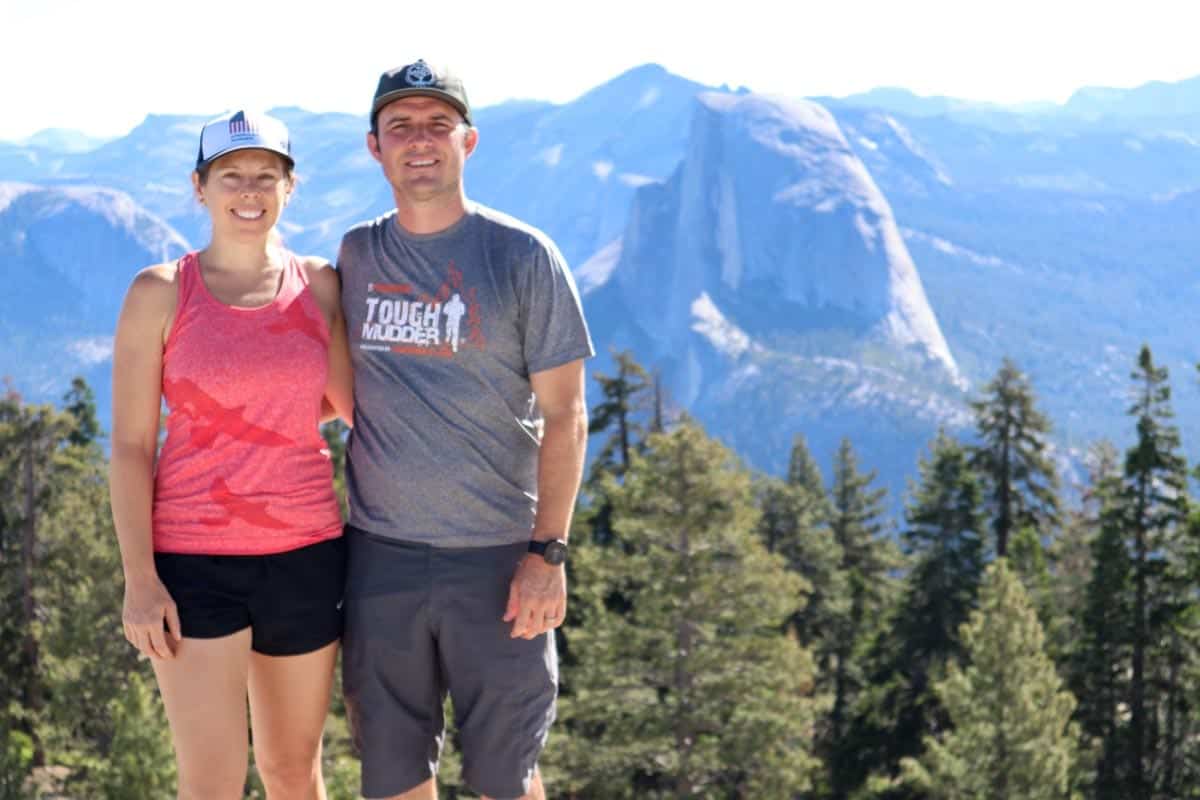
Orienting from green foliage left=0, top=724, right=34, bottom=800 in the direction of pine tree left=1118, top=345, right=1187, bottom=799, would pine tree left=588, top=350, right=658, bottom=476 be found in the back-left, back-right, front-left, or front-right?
front-left

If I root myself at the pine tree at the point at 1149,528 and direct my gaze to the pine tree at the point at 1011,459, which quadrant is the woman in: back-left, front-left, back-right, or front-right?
back-left

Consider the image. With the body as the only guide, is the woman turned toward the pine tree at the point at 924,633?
no

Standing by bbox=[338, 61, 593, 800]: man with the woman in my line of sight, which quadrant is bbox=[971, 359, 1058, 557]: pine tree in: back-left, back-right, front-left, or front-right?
back-right

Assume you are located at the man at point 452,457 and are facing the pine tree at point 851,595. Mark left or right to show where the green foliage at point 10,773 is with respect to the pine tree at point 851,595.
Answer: left

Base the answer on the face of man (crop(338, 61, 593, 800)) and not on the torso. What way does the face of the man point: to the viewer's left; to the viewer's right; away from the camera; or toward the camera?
toward the camera

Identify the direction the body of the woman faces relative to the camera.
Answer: toward the camera

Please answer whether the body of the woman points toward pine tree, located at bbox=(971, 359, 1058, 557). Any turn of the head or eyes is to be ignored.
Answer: no

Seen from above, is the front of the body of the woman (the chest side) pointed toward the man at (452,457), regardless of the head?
no

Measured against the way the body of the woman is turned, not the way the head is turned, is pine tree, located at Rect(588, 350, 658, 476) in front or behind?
behind

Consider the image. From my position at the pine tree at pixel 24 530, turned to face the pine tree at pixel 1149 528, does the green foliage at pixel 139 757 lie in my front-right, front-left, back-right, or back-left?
front-right

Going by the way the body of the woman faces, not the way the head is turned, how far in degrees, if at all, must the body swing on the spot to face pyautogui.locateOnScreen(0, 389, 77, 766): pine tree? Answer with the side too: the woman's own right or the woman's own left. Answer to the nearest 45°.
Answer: approximately 180°
